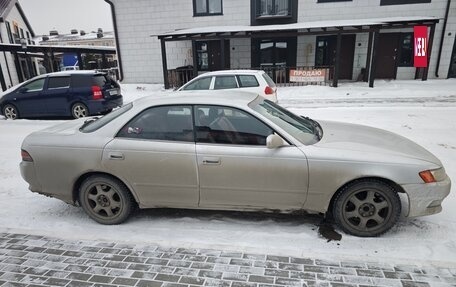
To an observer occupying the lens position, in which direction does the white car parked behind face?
facing to the left of the viewer

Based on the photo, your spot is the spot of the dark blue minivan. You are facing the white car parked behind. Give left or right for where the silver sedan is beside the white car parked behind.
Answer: right

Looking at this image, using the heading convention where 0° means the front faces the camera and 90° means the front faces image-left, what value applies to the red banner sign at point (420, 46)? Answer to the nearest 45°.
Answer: approximately 0°

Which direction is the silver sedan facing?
to the viewer's right

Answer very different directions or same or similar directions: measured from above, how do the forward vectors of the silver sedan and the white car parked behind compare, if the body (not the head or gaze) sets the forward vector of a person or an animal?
very different directions

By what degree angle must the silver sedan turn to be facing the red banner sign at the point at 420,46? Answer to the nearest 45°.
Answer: approximately 45° to its left

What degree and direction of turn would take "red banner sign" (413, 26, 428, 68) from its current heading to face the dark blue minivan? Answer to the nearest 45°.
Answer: approximately 45° to its right
